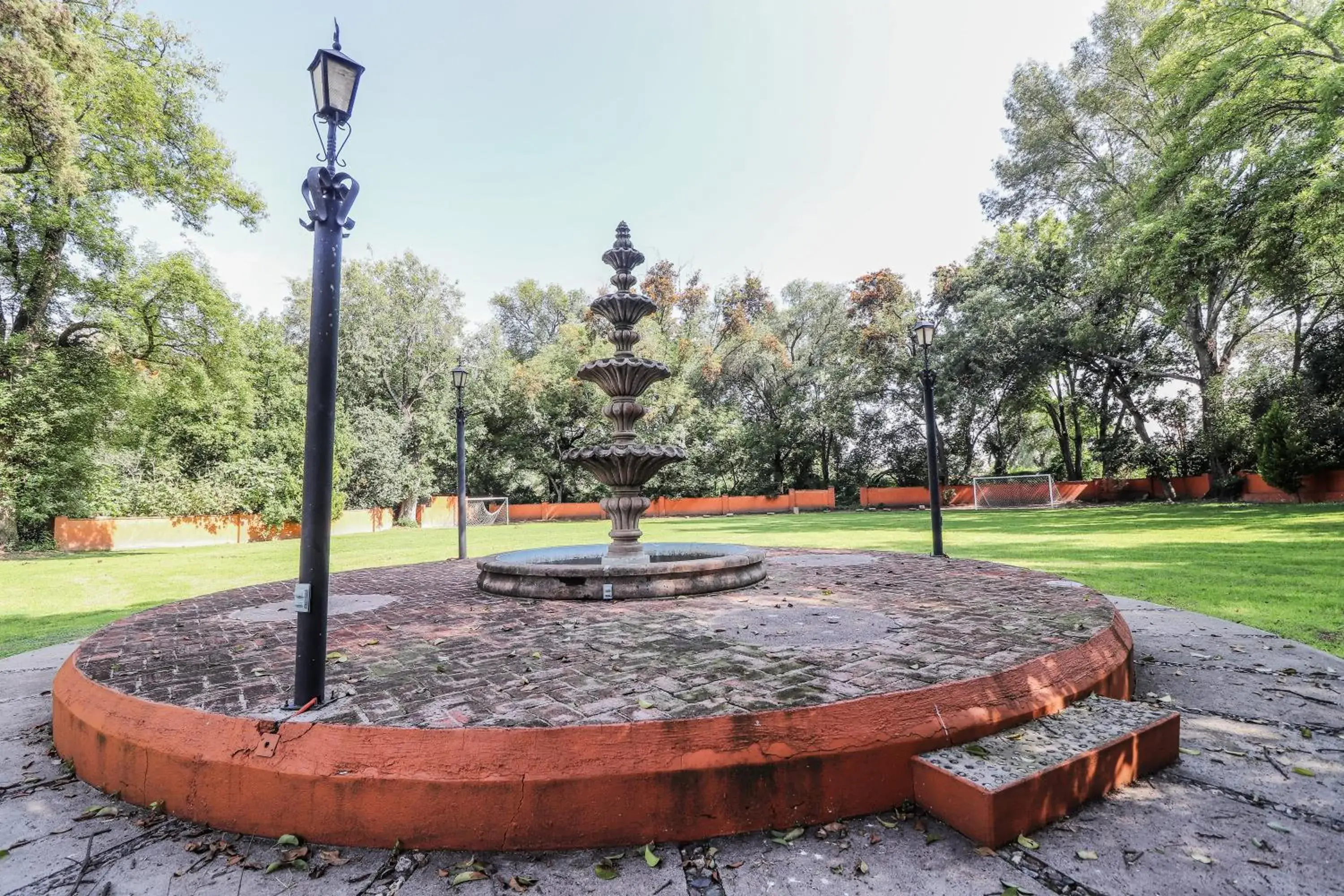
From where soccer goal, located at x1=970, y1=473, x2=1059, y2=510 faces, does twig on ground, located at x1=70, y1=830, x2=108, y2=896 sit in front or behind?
in front

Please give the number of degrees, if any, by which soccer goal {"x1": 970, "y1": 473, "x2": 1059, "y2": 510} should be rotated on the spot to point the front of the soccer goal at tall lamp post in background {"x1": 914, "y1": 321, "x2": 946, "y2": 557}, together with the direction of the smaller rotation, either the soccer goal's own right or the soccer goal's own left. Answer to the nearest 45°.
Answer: approximately 45° to the soccer goal's own left

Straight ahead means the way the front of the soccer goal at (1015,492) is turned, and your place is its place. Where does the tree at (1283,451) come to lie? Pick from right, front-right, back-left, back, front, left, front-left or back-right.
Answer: left

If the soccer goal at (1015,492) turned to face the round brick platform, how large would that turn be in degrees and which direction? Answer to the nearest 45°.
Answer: approximately 45° to its left

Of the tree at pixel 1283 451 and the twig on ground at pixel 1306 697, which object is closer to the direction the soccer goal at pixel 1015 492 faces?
the twig on ground

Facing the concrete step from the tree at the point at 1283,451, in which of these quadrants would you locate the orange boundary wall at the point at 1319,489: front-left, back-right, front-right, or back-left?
back-left

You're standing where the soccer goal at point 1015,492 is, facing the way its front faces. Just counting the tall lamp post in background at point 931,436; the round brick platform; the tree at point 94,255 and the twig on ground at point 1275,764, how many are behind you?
0

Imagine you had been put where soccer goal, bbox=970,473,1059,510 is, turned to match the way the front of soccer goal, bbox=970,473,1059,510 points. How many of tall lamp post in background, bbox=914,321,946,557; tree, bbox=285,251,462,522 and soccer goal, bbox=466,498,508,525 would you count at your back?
0

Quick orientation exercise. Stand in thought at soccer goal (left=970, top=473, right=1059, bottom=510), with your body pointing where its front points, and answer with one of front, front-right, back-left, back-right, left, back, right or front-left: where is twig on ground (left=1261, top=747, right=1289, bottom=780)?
front-left

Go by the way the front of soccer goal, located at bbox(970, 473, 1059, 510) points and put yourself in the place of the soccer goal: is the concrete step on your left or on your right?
on your left

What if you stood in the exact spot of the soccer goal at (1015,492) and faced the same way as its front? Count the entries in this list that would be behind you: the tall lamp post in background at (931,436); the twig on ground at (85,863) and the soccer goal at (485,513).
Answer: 0

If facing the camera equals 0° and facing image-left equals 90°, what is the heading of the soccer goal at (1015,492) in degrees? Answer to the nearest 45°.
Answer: approximately 45°

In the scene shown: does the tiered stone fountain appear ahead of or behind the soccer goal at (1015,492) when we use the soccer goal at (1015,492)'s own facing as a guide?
ahead

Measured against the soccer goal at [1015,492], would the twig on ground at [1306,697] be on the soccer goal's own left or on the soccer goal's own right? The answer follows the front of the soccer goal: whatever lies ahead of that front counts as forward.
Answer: on the soccer goal's own left

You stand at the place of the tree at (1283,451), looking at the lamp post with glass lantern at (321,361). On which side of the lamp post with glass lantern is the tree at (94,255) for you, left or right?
right
